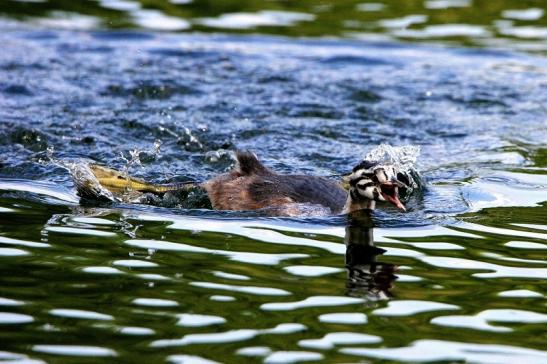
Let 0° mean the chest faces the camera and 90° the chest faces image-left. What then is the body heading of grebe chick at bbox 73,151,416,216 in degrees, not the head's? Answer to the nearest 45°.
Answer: approximately 270°
